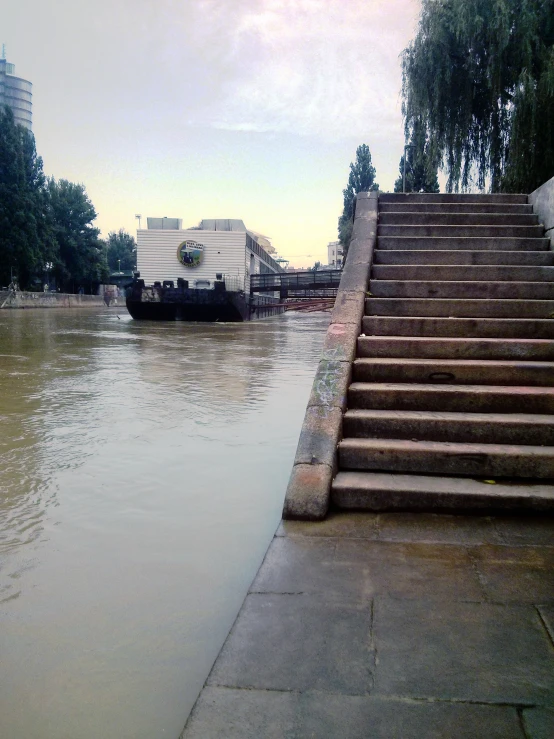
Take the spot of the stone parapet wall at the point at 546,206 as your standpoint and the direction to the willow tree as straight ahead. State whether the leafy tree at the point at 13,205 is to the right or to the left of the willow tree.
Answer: left

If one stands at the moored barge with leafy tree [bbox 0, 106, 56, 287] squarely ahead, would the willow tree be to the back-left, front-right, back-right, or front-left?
back-left

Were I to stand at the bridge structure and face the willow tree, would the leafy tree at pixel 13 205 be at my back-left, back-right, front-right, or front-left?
back-right
